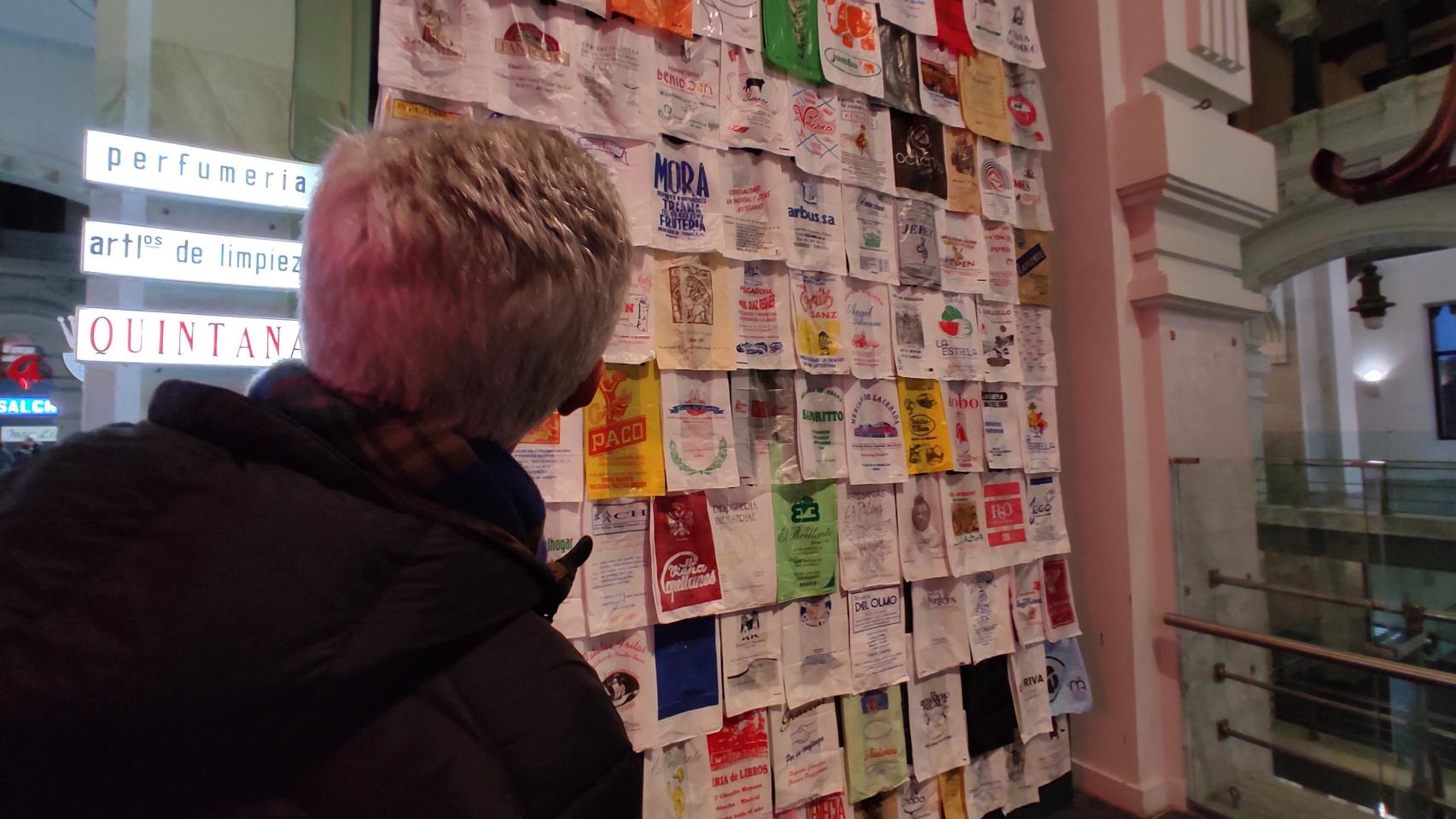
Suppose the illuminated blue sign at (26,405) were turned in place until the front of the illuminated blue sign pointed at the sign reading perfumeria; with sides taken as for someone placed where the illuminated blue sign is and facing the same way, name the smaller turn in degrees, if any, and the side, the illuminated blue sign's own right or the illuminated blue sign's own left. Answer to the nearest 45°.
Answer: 0° — it already faces it

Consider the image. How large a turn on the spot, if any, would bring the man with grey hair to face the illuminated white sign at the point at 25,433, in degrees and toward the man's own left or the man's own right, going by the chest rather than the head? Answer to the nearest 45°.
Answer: approximately 45° to the man's own left

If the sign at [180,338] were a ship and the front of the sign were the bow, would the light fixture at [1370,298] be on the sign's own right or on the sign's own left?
on the sign's own left

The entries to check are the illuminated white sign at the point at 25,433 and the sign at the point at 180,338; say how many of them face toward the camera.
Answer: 2

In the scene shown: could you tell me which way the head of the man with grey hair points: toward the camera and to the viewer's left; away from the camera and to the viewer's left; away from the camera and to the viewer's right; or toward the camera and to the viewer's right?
away from the camera and to the viewer's right

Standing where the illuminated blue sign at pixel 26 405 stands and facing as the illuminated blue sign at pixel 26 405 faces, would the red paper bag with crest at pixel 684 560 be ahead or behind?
ahead

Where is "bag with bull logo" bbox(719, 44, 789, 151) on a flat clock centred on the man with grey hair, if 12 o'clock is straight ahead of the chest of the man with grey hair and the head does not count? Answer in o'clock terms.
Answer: The bag with bull logo is roughly at 12 o'clock from the man with grey hair.

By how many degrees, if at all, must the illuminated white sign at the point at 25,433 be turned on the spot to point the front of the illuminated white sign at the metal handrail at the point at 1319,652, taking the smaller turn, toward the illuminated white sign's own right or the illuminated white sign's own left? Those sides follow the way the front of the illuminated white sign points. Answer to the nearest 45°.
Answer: approximately 45° to the illuminated white sign's own left

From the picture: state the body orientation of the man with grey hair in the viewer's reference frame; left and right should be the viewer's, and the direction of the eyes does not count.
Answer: facing away from the viewer and to the right of the viewer
